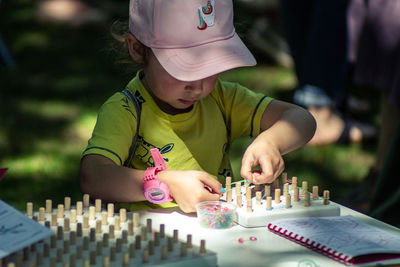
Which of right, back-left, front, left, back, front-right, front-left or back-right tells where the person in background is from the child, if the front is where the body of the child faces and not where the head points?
left

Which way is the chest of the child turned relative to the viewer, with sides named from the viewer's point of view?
facing the viewer and to the right of the viewer

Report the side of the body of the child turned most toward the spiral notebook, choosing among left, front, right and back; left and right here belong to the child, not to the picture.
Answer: front

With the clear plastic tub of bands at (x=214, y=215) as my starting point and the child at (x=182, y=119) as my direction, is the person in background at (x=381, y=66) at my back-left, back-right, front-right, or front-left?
front-right
